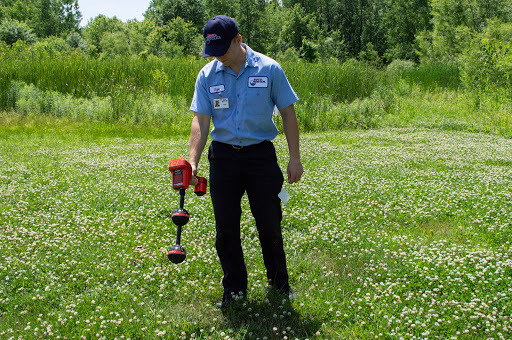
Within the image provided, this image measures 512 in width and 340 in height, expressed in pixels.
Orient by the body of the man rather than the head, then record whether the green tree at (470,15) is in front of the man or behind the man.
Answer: behind

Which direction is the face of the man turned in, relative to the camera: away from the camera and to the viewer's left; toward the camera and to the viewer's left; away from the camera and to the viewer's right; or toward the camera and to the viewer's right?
toward the camera and to the viewer's left

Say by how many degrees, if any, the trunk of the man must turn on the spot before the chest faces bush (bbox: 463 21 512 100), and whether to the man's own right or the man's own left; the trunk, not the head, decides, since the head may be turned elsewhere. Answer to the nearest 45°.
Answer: approximately 135° to the man's own left

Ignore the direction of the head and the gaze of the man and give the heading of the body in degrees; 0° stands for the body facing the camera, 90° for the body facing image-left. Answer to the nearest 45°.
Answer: approximately 0°
